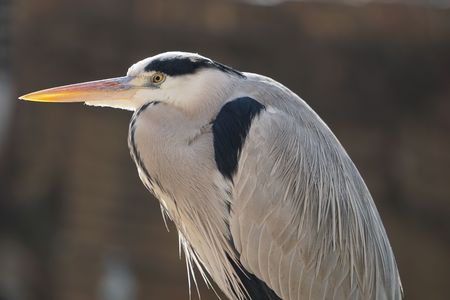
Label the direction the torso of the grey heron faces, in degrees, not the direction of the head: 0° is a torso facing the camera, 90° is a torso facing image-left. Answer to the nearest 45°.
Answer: approximately 90°
